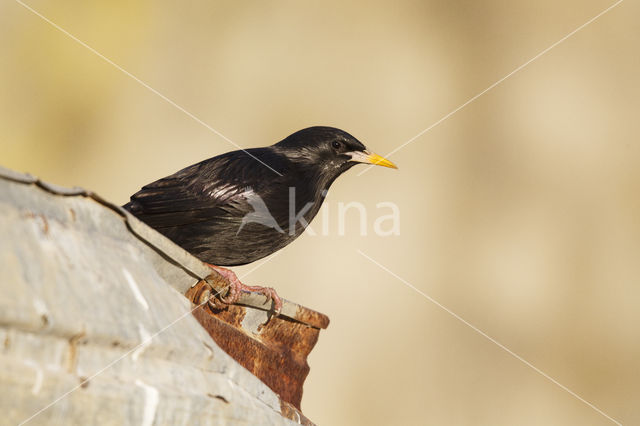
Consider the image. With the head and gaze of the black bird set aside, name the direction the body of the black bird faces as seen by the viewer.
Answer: to the viewer's right
